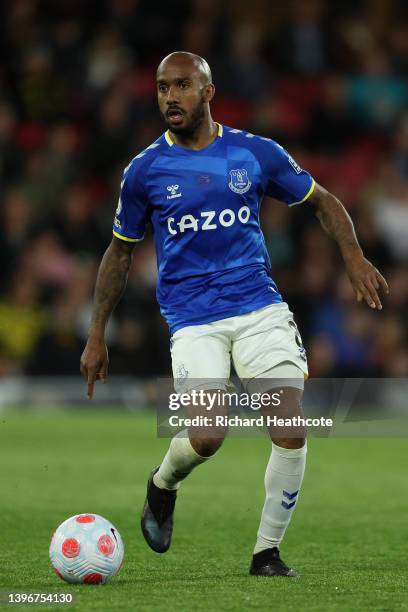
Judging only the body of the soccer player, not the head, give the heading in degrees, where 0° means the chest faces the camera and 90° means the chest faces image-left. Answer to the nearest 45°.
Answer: approximately 0°

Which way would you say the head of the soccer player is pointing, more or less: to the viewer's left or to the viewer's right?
to the viewer's left
